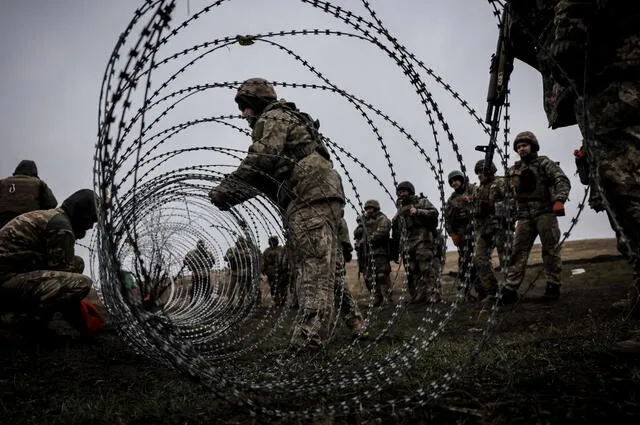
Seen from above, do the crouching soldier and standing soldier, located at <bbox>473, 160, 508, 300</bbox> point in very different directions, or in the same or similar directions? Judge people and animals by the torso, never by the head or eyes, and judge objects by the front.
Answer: very different directions

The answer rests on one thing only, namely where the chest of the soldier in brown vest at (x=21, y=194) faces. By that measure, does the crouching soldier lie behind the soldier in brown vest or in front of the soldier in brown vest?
behind

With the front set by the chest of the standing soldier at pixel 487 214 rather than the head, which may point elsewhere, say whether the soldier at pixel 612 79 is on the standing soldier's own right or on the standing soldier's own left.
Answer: on the standing soldier's own left

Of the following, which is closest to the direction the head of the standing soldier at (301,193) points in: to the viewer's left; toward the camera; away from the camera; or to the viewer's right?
to the viewer's left

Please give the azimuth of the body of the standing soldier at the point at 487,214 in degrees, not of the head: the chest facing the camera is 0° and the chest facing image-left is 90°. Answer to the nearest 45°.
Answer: approximately 45°

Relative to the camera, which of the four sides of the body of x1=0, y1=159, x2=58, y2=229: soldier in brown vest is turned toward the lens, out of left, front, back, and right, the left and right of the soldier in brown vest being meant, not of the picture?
back

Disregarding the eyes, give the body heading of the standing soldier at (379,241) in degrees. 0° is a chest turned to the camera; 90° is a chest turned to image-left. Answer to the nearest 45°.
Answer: approximately 45°

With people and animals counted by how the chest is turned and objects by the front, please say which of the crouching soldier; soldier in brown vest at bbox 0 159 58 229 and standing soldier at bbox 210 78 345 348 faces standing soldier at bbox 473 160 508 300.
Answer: the crouching soldier

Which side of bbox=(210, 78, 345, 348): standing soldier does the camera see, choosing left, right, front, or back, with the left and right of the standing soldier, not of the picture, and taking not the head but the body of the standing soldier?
left

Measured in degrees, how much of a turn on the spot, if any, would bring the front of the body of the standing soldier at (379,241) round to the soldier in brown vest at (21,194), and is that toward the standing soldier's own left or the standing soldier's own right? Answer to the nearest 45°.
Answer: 0° — they already face them

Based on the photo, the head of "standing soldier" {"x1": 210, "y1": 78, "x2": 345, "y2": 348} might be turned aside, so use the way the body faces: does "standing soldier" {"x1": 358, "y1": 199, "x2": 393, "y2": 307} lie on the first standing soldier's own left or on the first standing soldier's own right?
on the first standing soldier's own right
